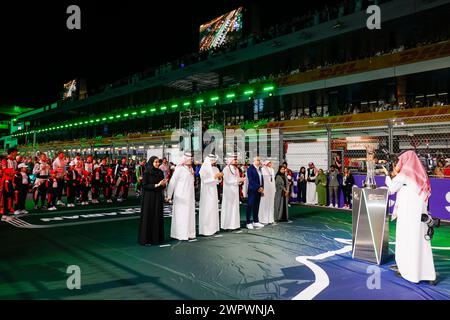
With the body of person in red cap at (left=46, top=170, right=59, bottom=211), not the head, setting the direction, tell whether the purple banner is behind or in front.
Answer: in front

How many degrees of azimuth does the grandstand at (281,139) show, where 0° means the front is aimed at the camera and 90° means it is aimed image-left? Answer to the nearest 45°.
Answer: approximately 45°

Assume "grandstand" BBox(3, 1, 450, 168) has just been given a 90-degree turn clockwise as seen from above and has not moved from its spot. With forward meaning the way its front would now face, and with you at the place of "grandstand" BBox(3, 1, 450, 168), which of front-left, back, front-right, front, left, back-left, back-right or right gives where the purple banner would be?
back-left

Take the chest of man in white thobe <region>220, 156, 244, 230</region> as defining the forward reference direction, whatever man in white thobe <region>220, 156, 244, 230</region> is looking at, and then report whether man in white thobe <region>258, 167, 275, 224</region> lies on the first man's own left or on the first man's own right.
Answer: on the first man's own left

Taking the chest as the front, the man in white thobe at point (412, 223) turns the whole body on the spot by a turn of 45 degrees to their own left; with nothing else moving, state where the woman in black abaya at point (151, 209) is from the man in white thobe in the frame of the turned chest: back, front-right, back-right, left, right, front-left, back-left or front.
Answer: front

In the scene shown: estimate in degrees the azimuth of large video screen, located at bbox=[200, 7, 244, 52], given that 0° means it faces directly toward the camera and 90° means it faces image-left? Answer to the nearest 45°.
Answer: approximately 45°

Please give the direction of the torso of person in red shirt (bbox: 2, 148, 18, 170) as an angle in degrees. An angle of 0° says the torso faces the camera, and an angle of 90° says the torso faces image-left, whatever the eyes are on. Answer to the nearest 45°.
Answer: approximately 315°

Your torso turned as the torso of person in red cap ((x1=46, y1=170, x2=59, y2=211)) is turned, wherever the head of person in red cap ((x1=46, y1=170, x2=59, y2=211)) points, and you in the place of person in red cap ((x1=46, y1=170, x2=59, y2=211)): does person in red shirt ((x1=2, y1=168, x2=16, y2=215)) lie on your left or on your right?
on your right
